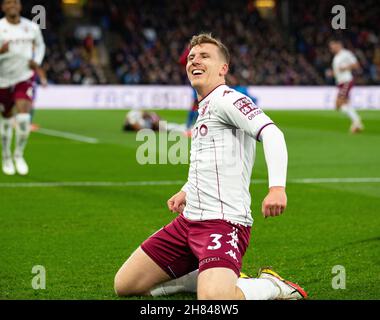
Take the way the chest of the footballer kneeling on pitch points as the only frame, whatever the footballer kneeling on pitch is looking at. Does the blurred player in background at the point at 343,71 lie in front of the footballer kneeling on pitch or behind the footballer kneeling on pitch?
behind

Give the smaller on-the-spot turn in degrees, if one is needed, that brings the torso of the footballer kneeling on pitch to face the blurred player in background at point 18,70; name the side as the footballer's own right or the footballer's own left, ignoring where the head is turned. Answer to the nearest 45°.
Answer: approximately 90° to the footballer's own right

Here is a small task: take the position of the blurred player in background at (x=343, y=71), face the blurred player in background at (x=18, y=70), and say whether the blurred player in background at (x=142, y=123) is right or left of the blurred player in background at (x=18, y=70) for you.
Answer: right

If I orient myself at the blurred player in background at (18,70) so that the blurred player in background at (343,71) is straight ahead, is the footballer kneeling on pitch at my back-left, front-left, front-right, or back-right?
back-right

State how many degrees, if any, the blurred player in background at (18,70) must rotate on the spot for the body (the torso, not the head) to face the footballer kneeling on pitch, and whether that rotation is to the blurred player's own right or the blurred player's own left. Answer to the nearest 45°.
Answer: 0° — they already face them

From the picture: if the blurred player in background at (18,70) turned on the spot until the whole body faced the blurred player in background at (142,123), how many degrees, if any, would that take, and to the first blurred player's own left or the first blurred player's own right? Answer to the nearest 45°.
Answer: approximately 180°

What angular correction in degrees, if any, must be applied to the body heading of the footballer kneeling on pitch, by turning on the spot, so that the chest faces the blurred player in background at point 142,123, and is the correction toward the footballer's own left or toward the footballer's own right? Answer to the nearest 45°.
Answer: approximately 135° to the footballer's own right
